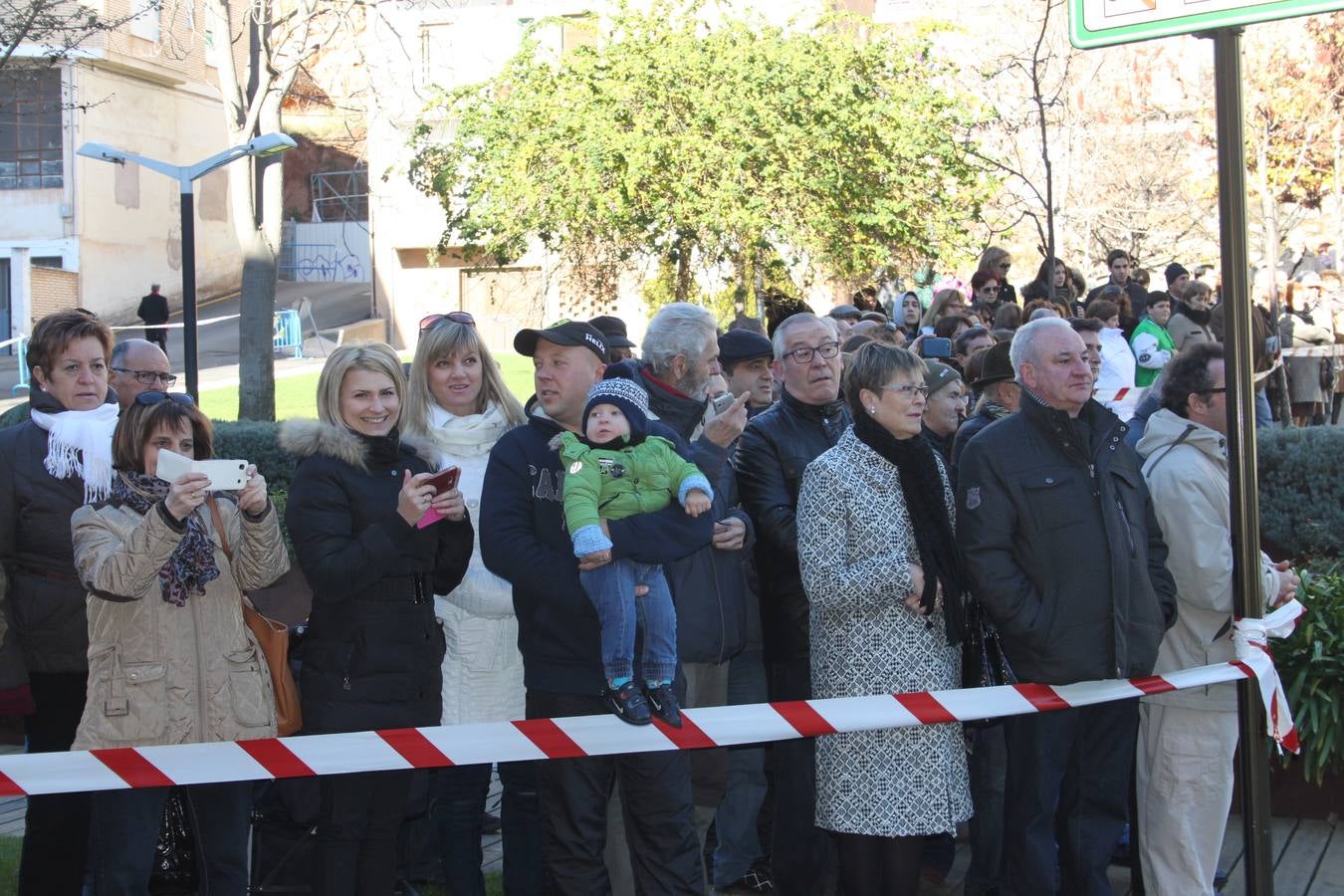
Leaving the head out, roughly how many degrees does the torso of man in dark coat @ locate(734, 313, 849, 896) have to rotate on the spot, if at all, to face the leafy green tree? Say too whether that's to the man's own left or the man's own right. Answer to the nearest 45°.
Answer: approximately 135° to the man's own left

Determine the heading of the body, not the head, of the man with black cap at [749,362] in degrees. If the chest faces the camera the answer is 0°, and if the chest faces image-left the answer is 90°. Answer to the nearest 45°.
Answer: approximately 315°

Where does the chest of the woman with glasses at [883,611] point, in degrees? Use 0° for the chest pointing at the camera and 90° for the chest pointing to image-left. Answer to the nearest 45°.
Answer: approximately 315°

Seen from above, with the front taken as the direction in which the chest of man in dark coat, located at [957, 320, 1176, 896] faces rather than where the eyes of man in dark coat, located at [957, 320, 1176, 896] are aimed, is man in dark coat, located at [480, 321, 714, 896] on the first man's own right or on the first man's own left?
on the first man's own right

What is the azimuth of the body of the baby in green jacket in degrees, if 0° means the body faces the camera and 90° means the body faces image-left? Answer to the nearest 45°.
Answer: approximately 0°

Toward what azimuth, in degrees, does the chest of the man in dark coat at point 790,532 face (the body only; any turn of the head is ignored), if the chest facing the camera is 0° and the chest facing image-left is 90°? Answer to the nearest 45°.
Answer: approximately 315°

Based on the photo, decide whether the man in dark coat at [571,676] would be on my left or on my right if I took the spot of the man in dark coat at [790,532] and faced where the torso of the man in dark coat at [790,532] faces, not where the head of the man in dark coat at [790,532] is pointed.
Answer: on my right

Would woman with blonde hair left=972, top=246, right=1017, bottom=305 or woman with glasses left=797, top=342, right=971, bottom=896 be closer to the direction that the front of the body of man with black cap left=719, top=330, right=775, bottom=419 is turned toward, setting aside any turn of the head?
the woman with glasses

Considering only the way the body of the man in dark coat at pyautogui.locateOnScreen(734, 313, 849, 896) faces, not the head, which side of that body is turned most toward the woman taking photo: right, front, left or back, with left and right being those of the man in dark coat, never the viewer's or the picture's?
right

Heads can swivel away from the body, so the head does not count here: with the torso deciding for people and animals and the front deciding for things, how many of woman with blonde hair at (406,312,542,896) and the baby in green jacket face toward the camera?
2
